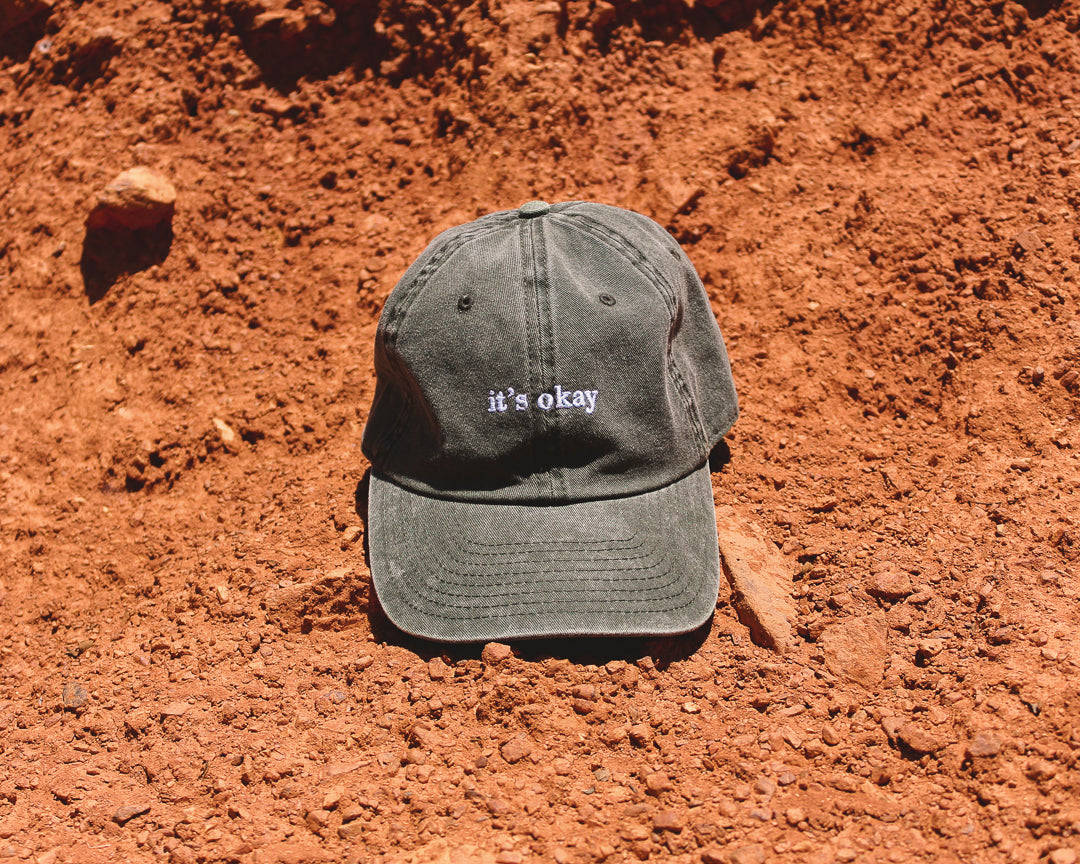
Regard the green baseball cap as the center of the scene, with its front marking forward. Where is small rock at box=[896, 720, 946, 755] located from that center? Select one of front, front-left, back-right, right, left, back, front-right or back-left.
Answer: front-left

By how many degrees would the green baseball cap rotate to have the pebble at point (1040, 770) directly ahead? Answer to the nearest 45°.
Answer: approximately 45° to its left

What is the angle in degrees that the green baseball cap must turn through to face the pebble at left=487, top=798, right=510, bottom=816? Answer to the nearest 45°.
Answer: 0° — it already faces it

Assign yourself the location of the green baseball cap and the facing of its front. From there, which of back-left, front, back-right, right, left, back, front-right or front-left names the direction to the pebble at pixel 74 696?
right

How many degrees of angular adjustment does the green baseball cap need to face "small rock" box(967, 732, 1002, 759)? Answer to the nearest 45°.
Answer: approximately 45° to its left

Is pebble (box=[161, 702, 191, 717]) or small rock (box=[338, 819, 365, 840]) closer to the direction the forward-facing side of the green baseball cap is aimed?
the small rock

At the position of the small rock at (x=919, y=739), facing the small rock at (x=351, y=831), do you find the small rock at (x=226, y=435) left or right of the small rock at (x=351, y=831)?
right

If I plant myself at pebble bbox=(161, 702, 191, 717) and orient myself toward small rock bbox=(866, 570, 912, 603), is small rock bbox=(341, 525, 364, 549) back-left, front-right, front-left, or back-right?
front-left

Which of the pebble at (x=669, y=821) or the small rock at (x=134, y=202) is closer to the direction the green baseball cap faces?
the pebble

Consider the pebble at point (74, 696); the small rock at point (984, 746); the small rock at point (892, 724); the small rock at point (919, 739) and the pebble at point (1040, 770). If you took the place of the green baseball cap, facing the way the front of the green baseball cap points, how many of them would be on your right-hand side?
1

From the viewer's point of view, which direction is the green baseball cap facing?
toward the camera

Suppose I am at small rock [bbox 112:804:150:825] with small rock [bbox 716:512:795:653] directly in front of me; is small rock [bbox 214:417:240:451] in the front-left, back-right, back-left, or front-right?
front-left

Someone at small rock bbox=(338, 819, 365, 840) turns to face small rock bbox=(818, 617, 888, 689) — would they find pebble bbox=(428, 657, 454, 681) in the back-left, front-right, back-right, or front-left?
front-left
